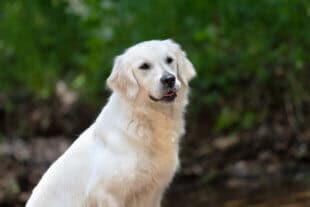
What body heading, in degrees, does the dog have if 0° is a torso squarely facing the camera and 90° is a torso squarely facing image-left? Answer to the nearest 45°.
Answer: approximately 315°
